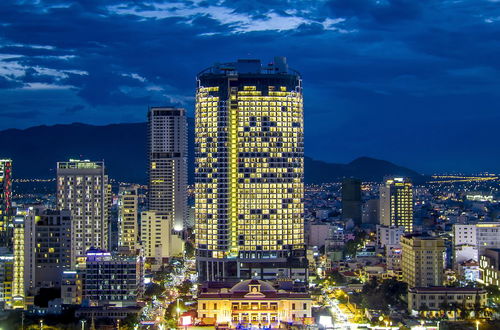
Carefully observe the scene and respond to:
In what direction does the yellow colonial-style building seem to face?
toward the camera
